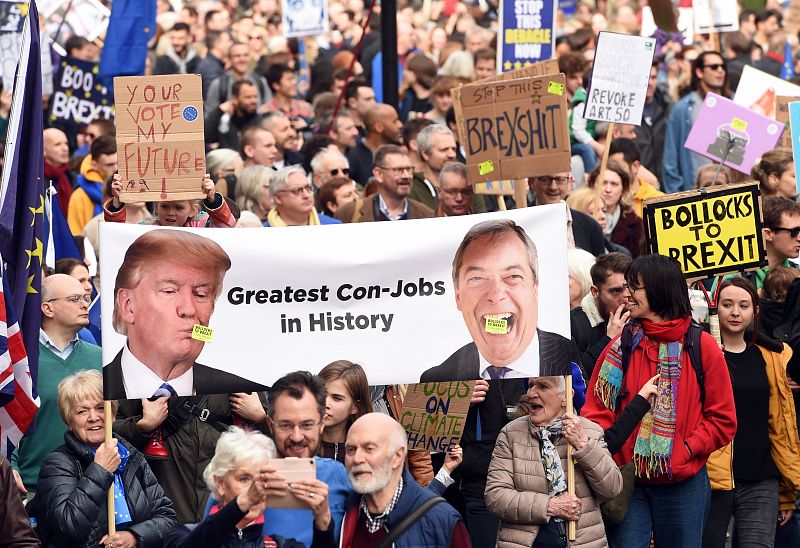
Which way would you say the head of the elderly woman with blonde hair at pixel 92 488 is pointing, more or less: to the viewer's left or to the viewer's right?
to the viewer's right

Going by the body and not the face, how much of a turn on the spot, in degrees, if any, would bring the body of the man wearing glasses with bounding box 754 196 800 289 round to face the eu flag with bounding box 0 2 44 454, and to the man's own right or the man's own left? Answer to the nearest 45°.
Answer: approximately 90° to the man's own right

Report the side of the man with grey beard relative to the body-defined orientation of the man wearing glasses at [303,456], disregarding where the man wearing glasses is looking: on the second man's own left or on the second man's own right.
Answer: on the second man's own left

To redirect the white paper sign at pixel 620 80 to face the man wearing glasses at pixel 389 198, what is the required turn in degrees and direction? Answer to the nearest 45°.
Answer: approximately 45° to its right

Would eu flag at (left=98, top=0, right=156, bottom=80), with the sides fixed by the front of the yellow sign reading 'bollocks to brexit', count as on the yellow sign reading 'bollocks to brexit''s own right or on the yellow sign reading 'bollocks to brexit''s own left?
on the yellow sign reading 'bollocks to brexit''s own right

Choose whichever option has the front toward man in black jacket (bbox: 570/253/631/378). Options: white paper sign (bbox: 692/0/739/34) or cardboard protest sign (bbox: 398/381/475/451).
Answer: the white paper sign

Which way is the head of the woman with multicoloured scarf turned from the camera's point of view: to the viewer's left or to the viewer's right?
to the viewer's left

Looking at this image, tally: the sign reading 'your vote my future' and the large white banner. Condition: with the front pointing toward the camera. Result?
2
